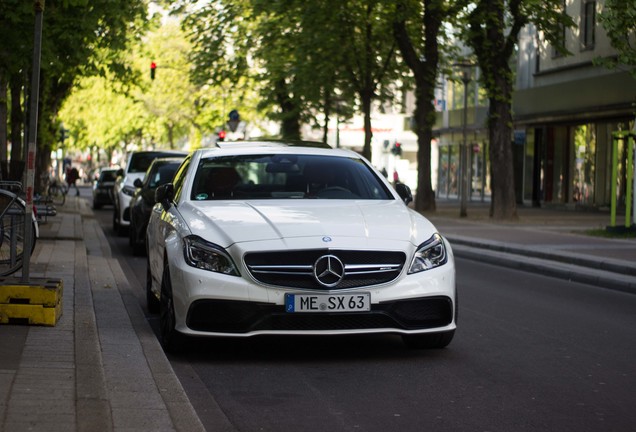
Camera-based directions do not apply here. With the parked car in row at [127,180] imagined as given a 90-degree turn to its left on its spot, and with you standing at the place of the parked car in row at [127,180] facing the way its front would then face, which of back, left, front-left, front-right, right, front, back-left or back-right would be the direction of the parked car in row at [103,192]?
left

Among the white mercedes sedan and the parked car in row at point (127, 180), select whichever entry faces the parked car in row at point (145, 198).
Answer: the parked car in row at point (127, 180)

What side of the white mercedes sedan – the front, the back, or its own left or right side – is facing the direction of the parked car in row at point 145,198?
back

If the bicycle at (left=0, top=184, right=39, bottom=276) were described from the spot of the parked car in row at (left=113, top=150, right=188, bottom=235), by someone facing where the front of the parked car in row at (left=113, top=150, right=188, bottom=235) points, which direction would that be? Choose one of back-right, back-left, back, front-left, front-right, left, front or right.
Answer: front

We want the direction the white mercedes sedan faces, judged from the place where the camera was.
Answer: facing the viewer

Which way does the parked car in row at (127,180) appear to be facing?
toward the camera

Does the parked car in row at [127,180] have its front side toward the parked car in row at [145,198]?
yes

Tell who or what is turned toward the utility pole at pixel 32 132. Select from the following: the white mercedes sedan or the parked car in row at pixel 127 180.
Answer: the parked car in row

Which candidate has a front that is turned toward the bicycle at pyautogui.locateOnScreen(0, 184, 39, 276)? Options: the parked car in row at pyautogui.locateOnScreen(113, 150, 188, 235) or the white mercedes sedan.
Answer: the parked car in row

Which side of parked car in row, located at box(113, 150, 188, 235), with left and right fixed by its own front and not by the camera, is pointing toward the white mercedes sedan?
front
